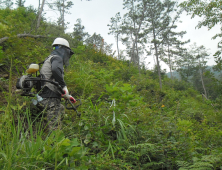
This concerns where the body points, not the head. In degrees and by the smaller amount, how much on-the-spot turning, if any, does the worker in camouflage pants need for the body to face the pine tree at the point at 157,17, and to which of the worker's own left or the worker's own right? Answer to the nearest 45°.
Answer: approximately 45° to the worker's own left

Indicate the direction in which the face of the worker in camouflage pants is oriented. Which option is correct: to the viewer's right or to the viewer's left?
to the viewer's right

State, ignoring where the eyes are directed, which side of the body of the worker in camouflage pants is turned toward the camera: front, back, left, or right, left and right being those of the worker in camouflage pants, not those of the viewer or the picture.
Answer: right
